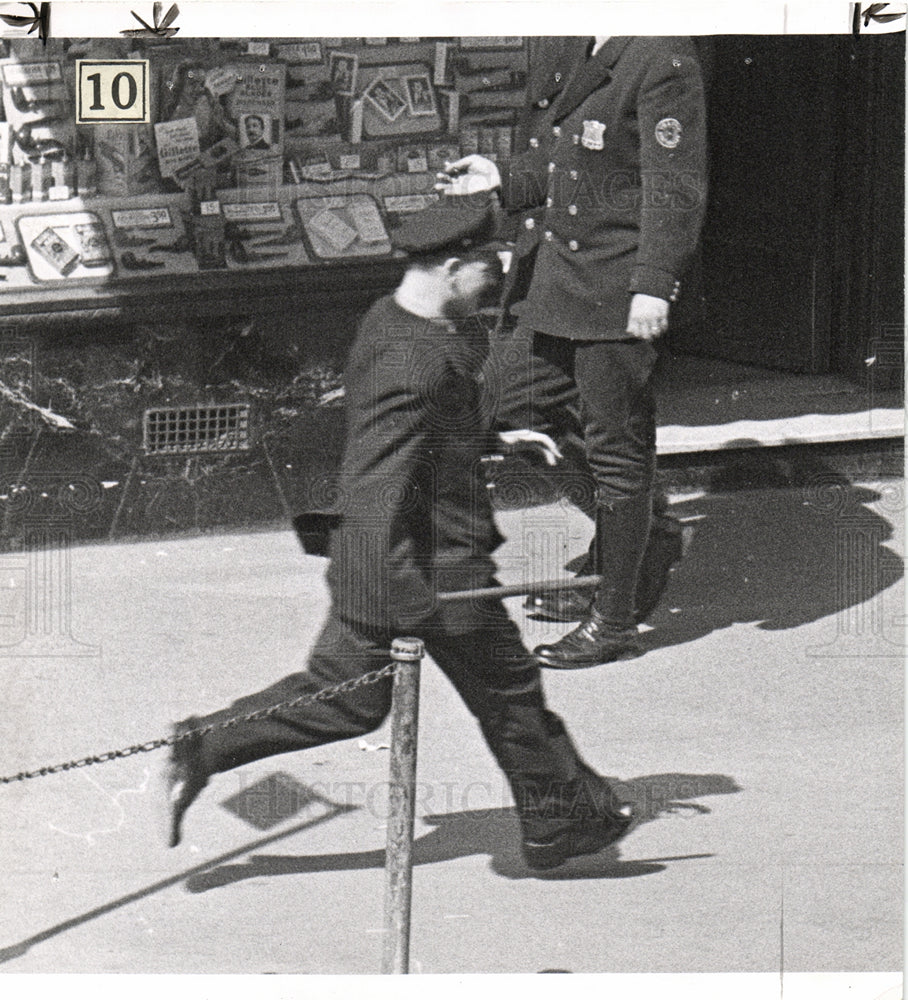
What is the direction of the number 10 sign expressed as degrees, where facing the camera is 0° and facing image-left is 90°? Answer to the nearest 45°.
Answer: approximately 0°

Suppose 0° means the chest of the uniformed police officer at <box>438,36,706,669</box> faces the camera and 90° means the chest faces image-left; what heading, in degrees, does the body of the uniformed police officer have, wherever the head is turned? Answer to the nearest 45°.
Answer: approximately 45°

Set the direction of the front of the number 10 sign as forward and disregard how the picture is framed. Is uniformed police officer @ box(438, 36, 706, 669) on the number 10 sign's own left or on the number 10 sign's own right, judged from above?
on the number 10 sign's own left
